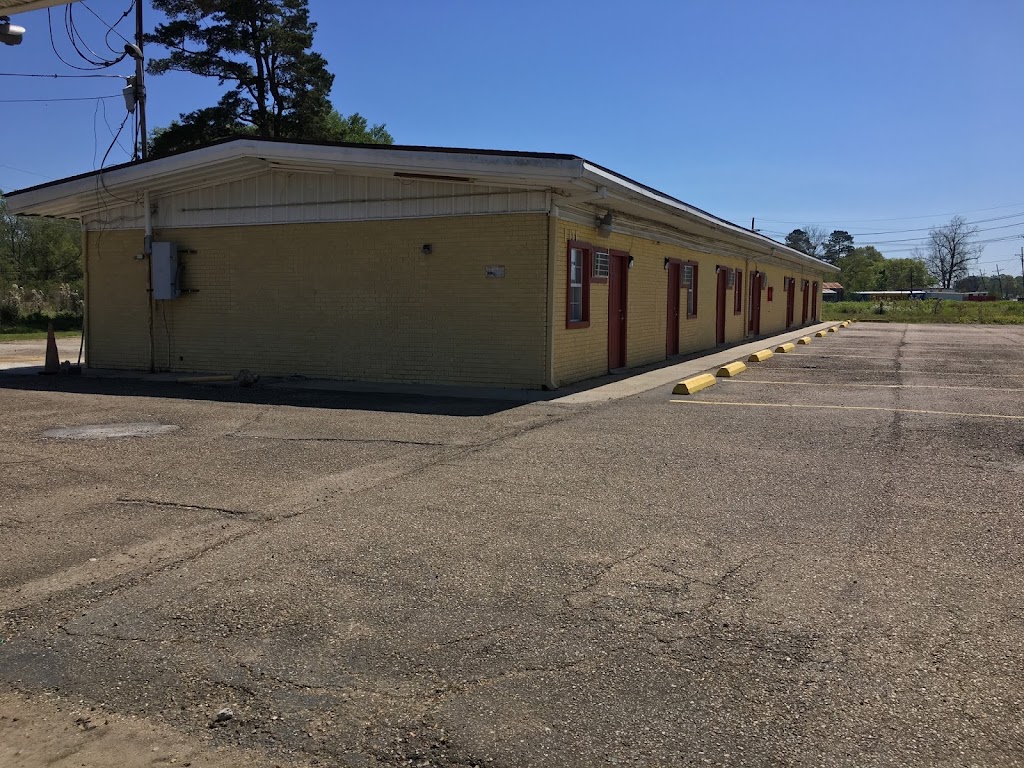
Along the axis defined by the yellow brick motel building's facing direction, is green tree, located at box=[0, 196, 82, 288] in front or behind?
behind

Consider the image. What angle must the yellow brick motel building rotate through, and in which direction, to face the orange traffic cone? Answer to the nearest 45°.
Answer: approximately 135° to its right

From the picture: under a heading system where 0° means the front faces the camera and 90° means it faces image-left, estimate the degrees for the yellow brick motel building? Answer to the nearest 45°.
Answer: approximately 315°

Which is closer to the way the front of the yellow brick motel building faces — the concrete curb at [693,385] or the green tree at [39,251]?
the concrete curb

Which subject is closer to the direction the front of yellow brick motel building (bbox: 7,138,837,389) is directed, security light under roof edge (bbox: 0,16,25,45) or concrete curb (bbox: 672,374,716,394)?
the concrete curb

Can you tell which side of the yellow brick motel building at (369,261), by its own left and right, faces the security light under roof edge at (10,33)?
right
